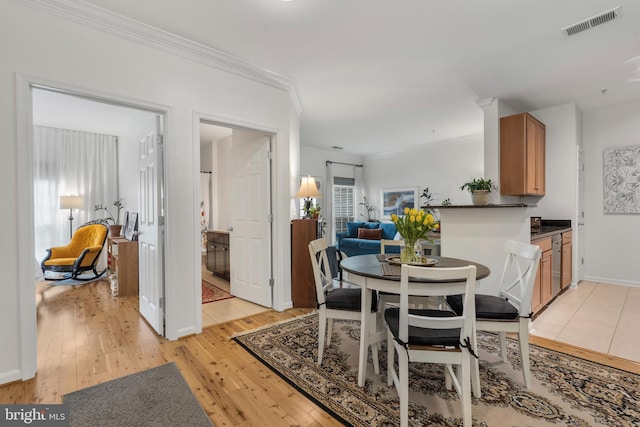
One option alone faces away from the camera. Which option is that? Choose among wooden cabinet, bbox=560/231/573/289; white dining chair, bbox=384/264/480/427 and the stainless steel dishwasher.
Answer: the white dining chair

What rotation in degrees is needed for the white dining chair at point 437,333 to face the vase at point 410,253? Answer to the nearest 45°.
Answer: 0° — it already faces it

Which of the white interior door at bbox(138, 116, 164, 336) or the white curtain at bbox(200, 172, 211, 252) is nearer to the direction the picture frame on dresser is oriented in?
the white interior door

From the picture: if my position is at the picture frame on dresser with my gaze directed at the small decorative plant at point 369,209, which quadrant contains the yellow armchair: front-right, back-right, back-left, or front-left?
back-left

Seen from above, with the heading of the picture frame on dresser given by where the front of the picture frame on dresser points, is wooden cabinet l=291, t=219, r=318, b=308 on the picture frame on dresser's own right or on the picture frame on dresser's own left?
on the picture frame on dresser's own left

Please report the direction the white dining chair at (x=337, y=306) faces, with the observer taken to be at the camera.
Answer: facing to the right of the viewer

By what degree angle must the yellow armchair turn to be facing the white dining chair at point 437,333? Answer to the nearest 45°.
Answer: approximately 45° to its left
